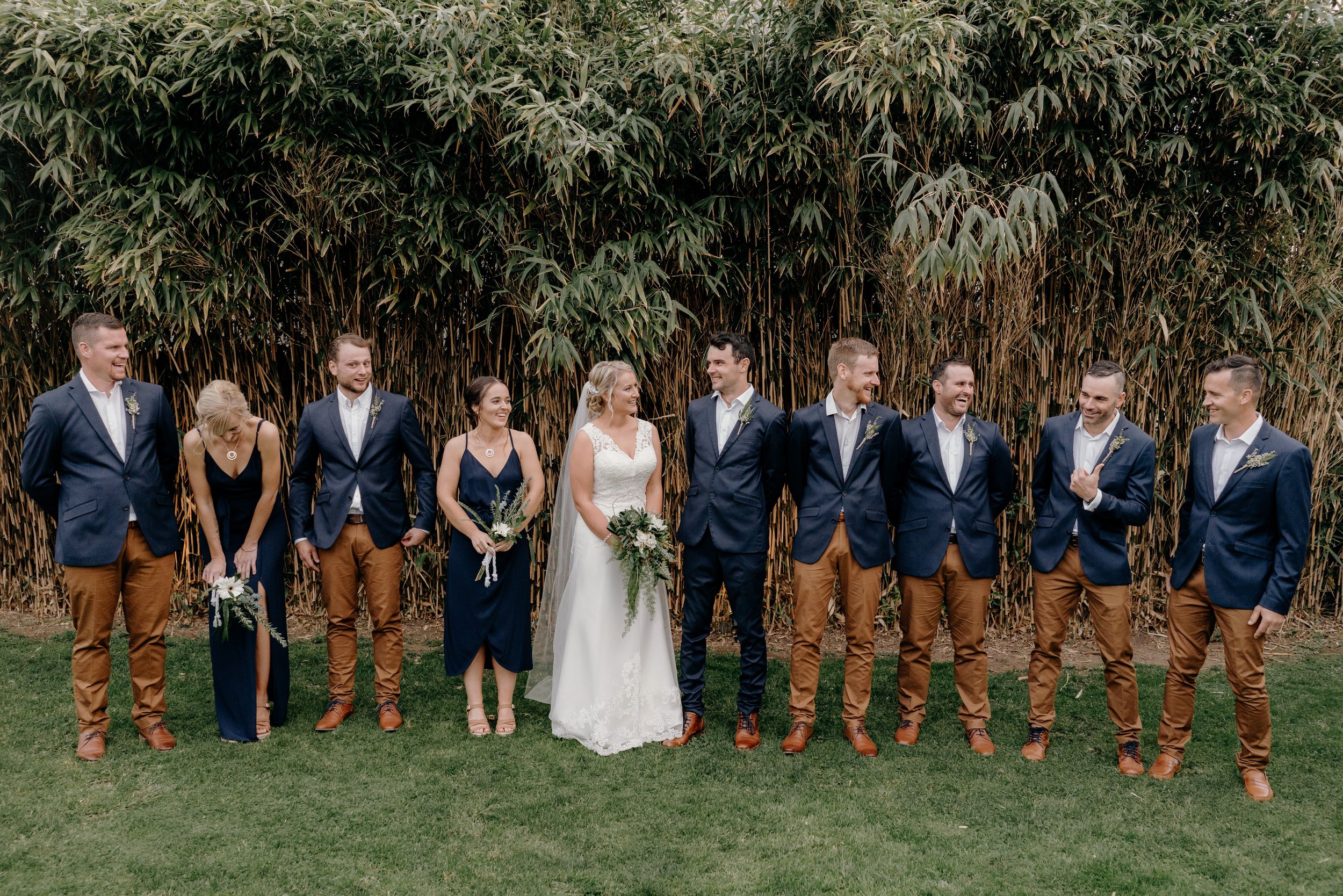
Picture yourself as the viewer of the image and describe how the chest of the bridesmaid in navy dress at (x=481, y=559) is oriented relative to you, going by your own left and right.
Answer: facing the viewer

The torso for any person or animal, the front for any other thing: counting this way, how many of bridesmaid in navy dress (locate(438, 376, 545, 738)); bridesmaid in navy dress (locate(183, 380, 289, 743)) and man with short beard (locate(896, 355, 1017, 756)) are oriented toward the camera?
3

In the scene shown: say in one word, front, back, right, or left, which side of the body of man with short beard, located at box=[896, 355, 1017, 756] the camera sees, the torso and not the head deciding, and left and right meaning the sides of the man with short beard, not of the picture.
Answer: front

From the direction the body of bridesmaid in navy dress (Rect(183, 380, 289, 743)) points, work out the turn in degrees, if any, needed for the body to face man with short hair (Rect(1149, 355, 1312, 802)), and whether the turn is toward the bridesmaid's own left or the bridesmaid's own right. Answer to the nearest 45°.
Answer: approximately 45° to the bridesmaid's own left

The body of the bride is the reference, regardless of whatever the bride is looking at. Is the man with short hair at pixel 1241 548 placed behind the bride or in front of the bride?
in front

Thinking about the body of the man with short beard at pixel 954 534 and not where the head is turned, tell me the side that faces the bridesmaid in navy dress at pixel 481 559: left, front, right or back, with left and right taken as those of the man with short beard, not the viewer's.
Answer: right

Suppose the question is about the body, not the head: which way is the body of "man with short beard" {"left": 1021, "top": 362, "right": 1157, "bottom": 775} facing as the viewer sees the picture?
toward the camera

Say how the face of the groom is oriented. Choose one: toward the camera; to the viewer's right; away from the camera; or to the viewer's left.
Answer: to the viewer's left

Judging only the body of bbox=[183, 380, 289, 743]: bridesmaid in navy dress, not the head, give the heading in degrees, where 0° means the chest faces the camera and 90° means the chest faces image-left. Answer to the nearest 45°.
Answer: approximately 0°

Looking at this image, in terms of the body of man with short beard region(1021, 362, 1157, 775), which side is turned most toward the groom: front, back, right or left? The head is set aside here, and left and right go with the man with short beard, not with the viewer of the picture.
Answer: right

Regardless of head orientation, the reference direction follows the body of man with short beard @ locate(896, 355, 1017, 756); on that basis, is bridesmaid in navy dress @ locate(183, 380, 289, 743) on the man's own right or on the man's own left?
on the man's own right
